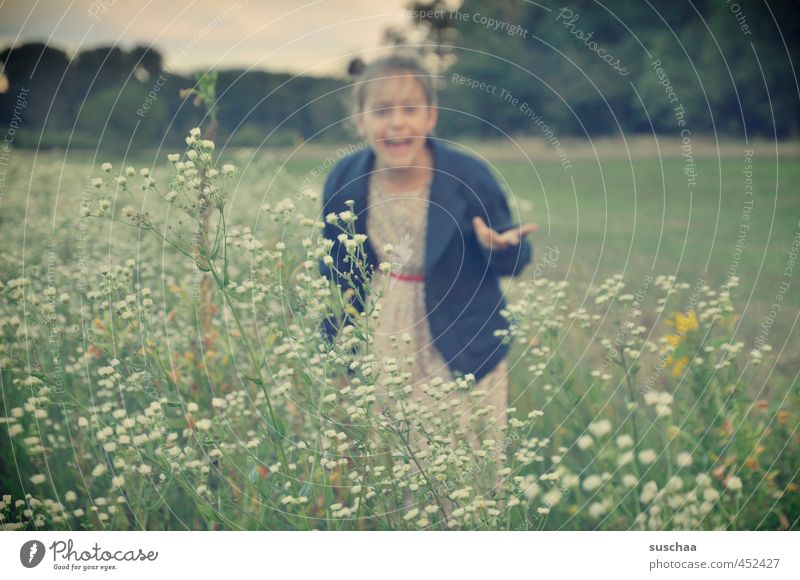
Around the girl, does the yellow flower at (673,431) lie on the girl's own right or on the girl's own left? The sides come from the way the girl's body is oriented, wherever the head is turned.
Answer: on the girl's own left

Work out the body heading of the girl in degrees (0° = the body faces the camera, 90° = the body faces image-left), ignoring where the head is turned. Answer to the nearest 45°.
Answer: approximately 0°

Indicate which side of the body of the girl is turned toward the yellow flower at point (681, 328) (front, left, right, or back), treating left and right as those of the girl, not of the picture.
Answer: left
